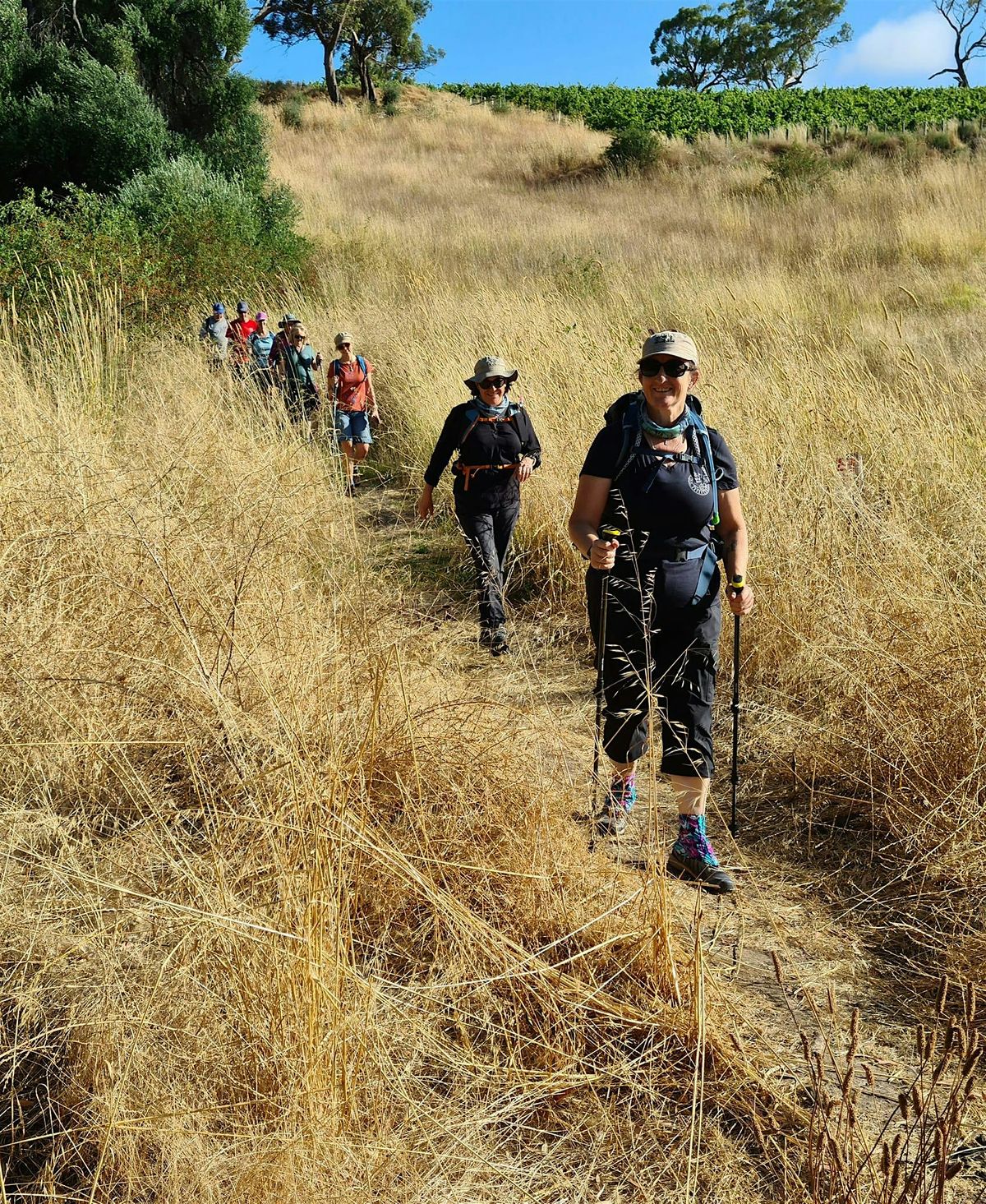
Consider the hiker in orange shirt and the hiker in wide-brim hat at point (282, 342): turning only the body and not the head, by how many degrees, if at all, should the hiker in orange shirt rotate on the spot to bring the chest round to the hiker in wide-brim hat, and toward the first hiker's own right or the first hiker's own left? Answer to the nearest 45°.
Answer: approximately 135° to the first hiker's own right

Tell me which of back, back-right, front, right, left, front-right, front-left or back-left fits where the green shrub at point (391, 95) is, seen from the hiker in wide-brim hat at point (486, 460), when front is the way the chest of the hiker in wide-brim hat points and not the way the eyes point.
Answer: back

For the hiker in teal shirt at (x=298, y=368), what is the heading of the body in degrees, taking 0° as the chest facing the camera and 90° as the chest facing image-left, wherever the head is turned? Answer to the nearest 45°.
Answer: approximately 0°

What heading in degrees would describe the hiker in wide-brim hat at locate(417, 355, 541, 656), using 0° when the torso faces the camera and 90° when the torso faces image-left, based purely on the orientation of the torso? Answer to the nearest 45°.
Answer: approximately 0°

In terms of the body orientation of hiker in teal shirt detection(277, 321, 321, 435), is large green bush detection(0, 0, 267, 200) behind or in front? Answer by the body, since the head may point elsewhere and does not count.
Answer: behind

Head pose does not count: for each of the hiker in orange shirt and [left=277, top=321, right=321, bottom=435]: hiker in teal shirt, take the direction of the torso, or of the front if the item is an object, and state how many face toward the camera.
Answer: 2
